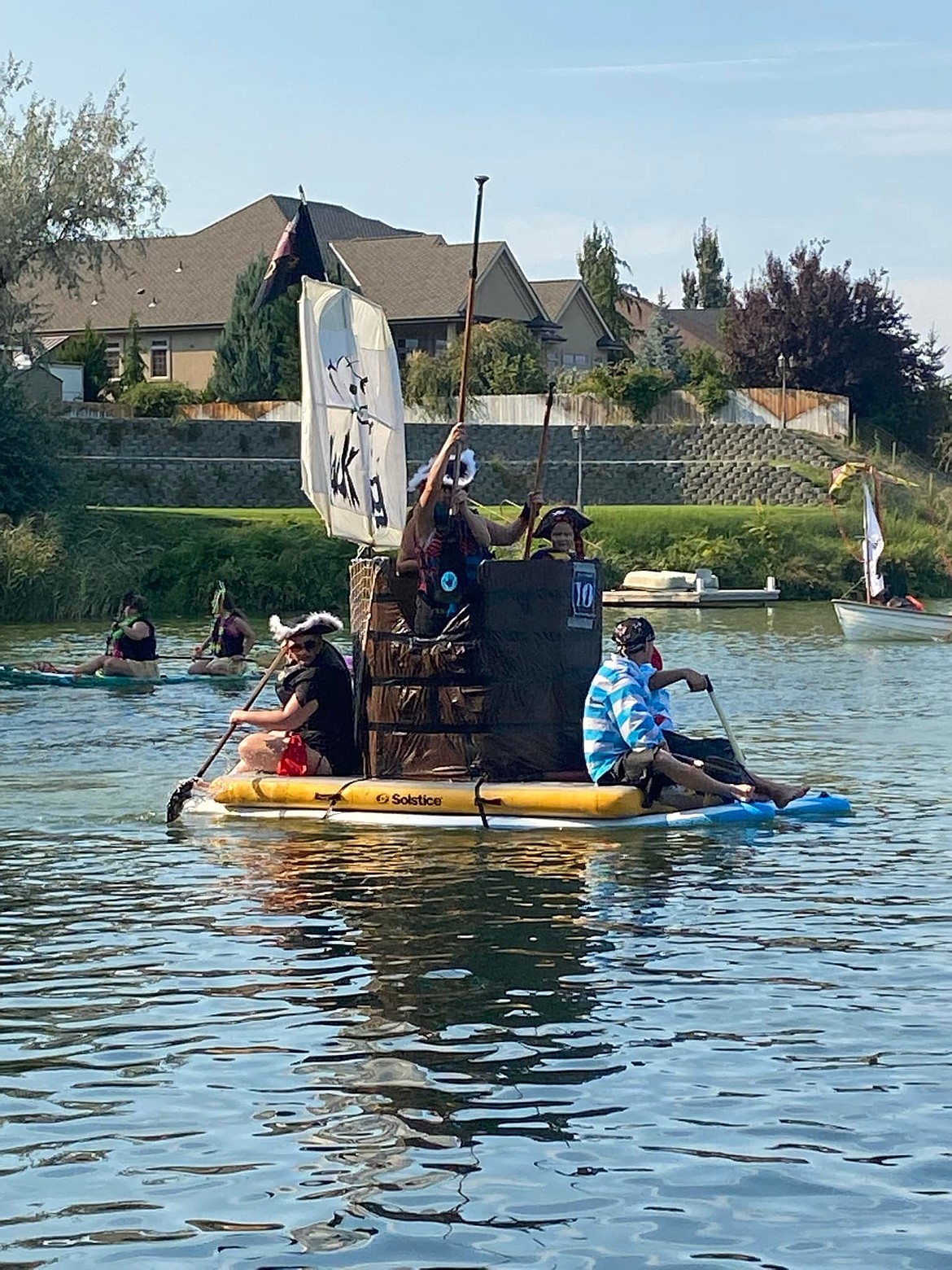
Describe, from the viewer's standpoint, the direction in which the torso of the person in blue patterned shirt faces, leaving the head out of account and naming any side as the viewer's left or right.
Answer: facing to the right of the viewer

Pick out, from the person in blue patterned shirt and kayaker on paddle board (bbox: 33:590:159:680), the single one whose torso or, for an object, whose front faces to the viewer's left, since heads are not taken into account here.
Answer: the kayaker on paddle board

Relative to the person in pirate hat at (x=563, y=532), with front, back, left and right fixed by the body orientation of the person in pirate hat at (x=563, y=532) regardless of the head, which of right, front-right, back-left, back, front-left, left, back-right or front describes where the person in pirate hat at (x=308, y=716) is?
right

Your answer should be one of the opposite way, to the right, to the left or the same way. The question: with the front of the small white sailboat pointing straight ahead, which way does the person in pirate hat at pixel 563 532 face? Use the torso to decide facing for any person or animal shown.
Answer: to the left

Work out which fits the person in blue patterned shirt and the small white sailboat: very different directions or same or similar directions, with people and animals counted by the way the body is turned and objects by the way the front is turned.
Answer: very different directions

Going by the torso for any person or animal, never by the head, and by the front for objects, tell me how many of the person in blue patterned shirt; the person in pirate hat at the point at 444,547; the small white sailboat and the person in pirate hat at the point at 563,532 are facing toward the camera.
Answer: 2

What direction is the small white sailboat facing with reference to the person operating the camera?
facing to the left of the viewer

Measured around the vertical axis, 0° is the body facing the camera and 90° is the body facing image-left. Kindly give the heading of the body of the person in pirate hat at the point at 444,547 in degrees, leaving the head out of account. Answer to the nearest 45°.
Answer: approximately 0°

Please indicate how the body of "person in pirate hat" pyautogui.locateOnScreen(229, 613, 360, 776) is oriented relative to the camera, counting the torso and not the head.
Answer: to the viewer's left

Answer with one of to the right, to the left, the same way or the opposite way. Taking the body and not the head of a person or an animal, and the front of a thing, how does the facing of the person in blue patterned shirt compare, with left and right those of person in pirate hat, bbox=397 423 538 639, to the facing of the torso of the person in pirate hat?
to the left

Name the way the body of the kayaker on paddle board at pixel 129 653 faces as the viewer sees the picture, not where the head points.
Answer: to the viewer's left
